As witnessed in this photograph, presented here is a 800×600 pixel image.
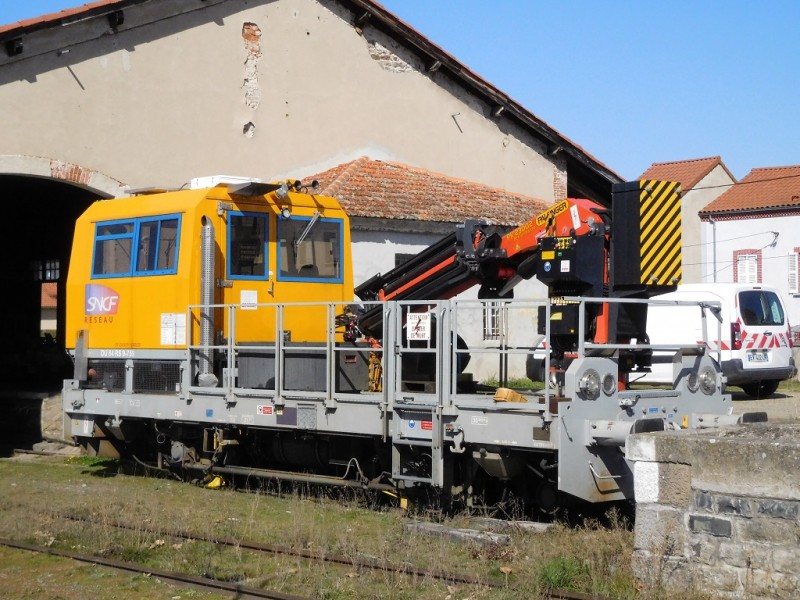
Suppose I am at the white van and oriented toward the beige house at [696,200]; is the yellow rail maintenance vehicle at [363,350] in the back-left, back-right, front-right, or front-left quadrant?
back-left
